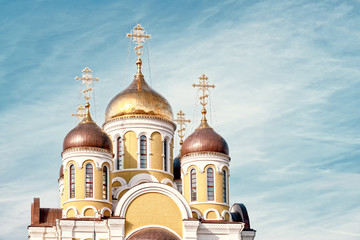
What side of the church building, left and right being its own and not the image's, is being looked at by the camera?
front
